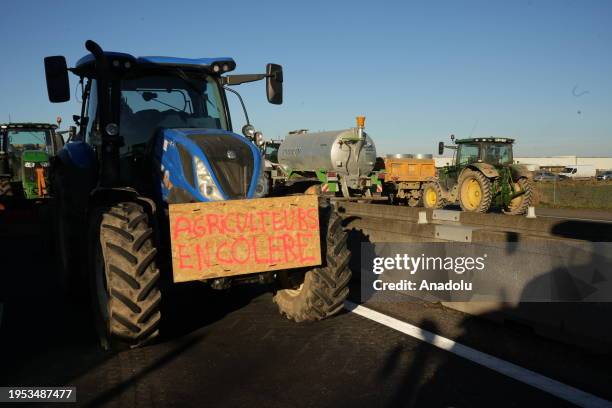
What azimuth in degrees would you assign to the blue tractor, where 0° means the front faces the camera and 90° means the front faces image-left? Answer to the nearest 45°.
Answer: approximately 315°

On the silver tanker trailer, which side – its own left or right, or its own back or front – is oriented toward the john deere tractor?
back

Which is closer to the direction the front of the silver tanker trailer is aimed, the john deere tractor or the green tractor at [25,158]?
the green tractor

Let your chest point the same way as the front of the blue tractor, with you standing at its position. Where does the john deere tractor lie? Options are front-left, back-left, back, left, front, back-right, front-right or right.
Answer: left

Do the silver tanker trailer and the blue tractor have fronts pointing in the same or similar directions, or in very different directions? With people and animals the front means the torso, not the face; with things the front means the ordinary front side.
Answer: very different directions
